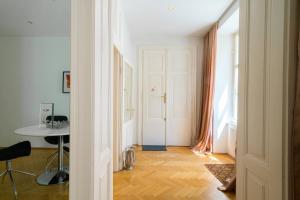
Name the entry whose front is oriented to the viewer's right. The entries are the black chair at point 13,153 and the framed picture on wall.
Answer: the black chair

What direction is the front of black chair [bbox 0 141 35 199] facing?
to the viewer's right

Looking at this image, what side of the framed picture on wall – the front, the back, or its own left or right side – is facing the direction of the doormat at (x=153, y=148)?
left

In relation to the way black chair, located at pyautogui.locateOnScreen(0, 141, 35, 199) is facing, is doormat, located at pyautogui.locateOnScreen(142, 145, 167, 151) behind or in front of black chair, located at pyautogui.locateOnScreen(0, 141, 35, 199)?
in front

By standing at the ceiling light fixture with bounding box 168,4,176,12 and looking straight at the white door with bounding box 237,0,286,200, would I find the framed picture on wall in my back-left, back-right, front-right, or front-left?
back-right

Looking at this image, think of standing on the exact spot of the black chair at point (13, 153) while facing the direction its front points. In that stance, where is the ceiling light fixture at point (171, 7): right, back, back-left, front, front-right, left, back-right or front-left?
front

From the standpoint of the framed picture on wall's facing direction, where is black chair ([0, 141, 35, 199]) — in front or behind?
in front

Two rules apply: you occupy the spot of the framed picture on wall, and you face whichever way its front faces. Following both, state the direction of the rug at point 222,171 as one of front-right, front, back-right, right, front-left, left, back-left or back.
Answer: front-left

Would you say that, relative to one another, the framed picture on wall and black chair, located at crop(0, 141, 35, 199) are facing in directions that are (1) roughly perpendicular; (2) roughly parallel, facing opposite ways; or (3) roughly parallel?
roughly perpendicular

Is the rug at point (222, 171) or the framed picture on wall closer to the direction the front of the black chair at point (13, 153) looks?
the rug

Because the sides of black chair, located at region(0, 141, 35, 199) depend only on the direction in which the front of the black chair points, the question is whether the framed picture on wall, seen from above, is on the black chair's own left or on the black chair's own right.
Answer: on the black chair's own left

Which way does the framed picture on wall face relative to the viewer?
toward the camera

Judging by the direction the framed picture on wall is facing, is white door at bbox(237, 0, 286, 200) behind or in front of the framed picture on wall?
in front
